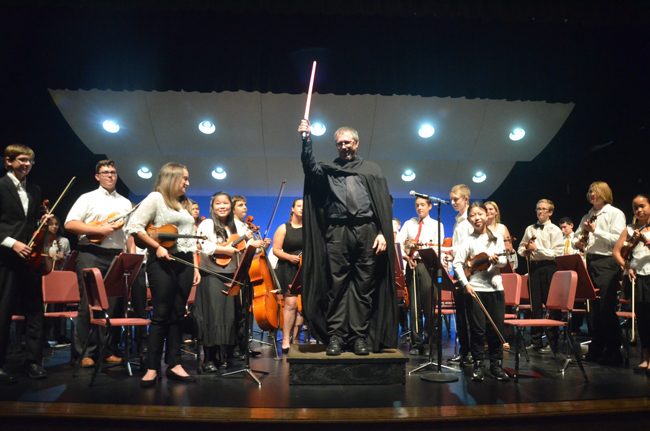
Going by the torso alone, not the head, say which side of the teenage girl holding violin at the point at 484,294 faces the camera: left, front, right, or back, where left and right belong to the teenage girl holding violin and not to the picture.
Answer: front

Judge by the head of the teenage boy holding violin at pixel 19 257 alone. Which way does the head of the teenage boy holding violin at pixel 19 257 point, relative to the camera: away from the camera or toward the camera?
toward the camera

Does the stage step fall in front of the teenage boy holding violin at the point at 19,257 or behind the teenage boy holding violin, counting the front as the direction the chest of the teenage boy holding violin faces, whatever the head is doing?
in front

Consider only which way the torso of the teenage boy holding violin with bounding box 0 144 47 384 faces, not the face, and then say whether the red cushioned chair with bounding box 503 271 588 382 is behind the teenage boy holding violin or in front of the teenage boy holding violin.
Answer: in front

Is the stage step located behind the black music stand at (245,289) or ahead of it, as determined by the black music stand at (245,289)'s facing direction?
behind

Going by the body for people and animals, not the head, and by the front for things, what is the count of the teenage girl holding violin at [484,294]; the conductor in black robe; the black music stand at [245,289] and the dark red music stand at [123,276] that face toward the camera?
2

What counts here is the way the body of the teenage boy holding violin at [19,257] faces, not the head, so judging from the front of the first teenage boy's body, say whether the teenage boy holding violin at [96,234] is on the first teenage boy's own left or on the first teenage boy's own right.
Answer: on the first teenage boy's own left

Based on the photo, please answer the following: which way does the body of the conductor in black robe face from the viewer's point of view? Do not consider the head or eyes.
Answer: toward the camera

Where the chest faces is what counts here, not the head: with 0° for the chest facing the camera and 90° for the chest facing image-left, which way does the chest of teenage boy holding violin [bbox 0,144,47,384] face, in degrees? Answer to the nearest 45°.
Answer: approximately 315°

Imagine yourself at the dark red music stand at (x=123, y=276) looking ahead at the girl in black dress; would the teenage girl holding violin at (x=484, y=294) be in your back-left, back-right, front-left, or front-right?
front-right

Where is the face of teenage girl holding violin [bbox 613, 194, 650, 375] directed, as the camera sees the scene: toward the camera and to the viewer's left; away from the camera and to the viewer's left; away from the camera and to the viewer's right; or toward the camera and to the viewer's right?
toward the camera and to the viewer's left

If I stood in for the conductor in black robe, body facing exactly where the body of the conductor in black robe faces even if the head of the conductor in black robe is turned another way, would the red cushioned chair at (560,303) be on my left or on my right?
on my left
